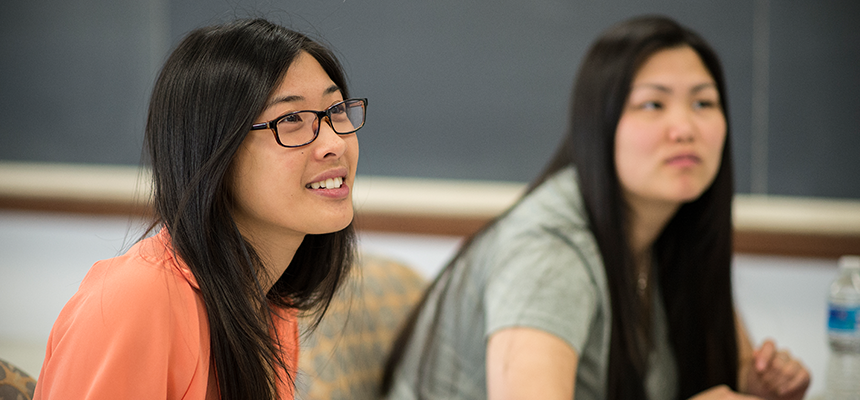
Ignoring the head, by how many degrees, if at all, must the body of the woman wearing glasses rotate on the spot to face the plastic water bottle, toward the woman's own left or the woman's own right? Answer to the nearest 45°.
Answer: approximately 45° to the woman's own left

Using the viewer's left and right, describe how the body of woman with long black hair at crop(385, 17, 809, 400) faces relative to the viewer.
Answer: facing the viewer and to the right of the viewer

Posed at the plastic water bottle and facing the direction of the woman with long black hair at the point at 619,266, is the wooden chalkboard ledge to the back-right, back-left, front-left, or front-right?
front-right

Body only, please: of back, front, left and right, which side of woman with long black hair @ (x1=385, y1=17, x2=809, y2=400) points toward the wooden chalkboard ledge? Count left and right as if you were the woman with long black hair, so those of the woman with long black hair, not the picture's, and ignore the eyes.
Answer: back

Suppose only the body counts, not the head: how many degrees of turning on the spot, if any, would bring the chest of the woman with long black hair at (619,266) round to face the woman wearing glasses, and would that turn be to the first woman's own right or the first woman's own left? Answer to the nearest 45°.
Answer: approximately 90° to the first woman's own right

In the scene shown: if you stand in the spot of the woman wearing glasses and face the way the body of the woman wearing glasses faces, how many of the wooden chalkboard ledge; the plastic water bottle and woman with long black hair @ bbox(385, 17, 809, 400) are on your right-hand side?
0

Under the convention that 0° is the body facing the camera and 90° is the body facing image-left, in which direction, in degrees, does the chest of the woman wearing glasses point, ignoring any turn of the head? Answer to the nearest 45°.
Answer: approximately 315°

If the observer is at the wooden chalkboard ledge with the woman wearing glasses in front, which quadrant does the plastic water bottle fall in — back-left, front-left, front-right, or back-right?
front-left

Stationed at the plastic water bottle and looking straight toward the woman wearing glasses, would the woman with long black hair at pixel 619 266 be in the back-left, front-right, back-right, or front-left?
front-right

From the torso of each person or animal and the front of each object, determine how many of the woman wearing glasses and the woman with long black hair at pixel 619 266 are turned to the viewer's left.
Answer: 0
